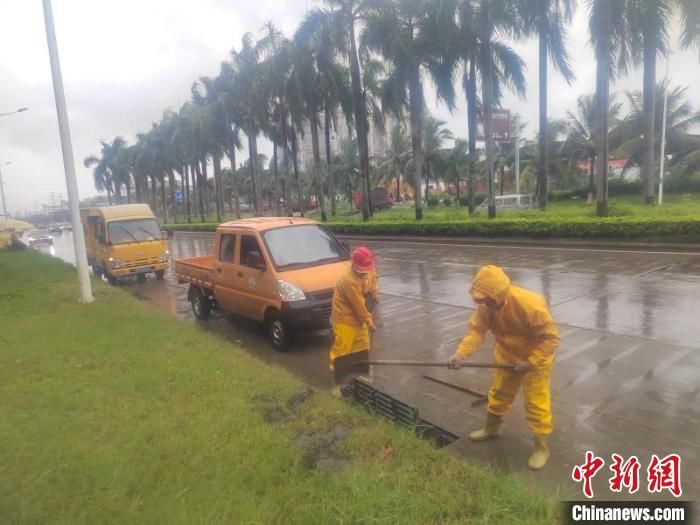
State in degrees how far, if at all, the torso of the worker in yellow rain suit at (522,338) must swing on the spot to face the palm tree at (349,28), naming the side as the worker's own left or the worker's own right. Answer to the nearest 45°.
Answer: approximately 135° to the worker's own right

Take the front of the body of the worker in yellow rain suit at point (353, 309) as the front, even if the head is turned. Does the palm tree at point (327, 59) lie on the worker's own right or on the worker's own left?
on the worker's own left

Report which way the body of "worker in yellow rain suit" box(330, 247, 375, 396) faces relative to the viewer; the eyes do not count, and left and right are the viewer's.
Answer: facing to the right of the viewer

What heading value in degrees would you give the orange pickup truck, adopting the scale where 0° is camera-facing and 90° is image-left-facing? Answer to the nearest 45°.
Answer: approximately 315°

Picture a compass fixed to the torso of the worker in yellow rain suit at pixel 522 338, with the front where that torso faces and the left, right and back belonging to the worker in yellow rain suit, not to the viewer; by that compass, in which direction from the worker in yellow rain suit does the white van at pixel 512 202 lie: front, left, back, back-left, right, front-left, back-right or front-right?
back-right
